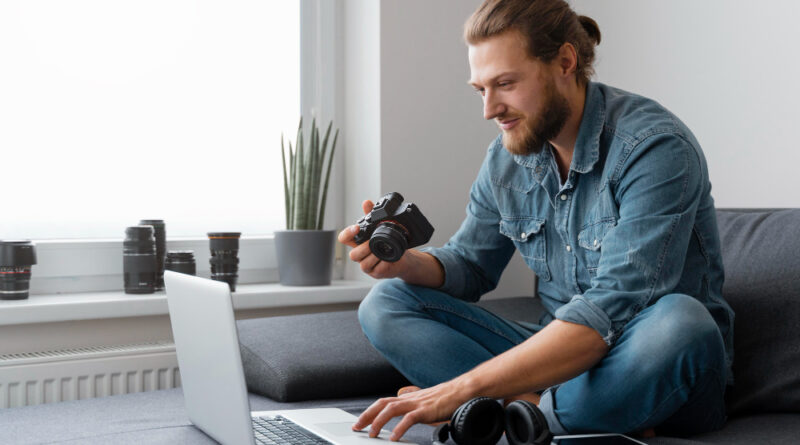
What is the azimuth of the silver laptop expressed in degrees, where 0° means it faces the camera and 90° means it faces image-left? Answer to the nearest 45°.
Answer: approximately 225°

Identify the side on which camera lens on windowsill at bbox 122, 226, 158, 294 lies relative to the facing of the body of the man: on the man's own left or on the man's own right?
on the man's own right

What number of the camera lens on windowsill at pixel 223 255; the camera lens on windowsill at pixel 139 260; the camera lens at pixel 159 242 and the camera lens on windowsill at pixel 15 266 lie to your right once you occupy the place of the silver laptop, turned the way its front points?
0

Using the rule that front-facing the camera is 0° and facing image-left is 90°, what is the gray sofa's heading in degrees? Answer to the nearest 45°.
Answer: approximately 45°

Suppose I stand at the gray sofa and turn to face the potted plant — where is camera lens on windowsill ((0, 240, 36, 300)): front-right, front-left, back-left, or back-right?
front-left

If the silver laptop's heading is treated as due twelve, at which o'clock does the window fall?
The window is roughly at 10 o'clock from the silver laptop.

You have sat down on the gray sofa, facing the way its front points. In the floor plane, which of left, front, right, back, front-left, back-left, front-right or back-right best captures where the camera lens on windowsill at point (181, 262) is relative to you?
right

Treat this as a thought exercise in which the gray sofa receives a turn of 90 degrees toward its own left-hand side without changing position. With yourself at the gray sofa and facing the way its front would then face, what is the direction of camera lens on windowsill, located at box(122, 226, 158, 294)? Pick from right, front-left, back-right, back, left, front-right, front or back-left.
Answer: back

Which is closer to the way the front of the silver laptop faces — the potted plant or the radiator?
the potted plant

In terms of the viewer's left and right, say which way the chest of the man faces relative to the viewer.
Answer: facing the viewer and to the left of the viewer

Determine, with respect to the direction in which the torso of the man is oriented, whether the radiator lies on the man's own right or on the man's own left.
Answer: on the man's own right

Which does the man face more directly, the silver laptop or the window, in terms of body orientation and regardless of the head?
the silver laptop

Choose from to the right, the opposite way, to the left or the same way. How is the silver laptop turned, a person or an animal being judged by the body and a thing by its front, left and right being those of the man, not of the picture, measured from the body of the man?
the opposite way

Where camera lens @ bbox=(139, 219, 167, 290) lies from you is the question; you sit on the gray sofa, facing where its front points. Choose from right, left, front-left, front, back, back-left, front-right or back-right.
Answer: right
